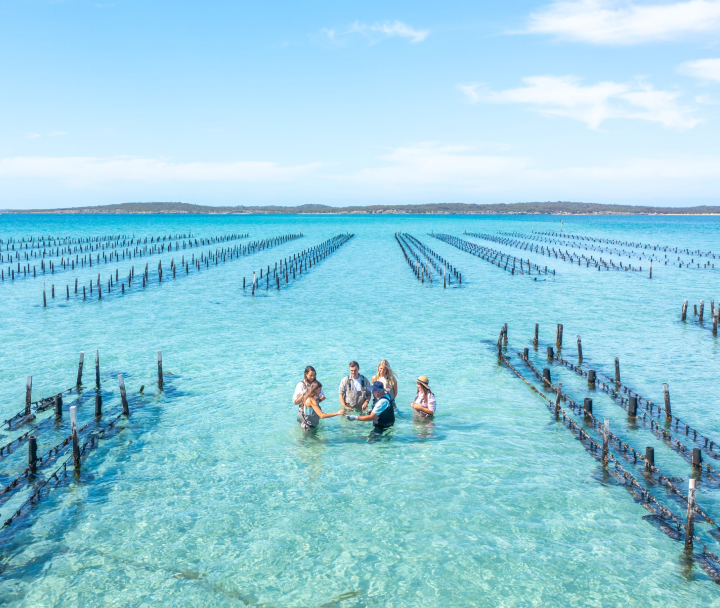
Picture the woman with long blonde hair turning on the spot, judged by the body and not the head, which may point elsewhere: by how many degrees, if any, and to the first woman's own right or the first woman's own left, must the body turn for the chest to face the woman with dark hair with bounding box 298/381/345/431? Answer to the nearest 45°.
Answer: approximately 45° to the first woman's own right

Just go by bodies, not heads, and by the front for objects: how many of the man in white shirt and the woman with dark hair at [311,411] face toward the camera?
1

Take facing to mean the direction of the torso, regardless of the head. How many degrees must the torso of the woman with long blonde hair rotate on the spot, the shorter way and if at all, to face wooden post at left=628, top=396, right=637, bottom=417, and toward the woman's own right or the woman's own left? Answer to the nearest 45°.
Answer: approximately 135° to the woman's own left

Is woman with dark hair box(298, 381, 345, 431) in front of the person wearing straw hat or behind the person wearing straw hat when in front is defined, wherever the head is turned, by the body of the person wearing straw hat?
in front

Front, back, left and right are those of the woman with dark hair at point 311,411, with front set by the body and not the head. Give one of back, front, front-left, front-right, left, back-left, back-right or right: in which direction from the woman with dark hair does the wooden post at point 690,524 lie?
front-right

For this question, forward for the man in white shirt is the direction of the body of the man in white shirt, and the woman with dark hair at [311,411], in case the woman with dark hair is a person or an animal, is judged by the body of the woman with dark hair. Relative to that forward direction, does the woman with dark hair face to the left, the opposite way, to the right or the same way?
to the left

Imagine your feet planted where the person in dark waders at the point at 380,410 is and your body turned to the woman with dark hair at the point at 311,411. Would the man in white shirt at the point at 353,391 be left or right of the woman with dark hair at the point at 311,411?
right

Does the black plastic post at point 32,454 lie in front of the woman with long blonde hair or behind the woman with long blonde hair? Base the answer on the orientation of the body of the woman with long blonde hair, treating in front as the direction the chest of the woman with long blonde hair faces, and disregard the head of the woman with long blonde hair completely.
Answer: in front

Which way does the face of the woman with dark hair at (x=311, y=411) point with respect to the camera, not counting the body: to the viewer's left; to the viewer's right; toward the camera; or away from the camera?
to the viewer's right

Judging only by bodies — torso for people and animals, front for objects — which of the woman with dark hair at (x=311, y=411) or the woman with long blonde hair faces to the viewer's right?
the woman with dark hair

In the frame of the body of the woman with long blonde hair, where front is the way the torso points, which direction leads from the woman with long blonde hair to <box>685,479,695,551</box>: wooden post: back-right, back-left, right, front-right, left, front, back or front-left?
left

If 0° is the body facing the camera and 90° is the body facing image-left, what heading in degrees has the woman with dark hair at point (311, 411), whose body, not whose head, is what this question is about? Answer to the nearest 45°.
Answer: approximately 270°

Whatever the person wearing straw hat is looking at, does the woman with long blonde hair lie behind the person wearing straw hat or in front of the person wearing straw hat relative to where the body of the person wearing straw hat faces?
in front
